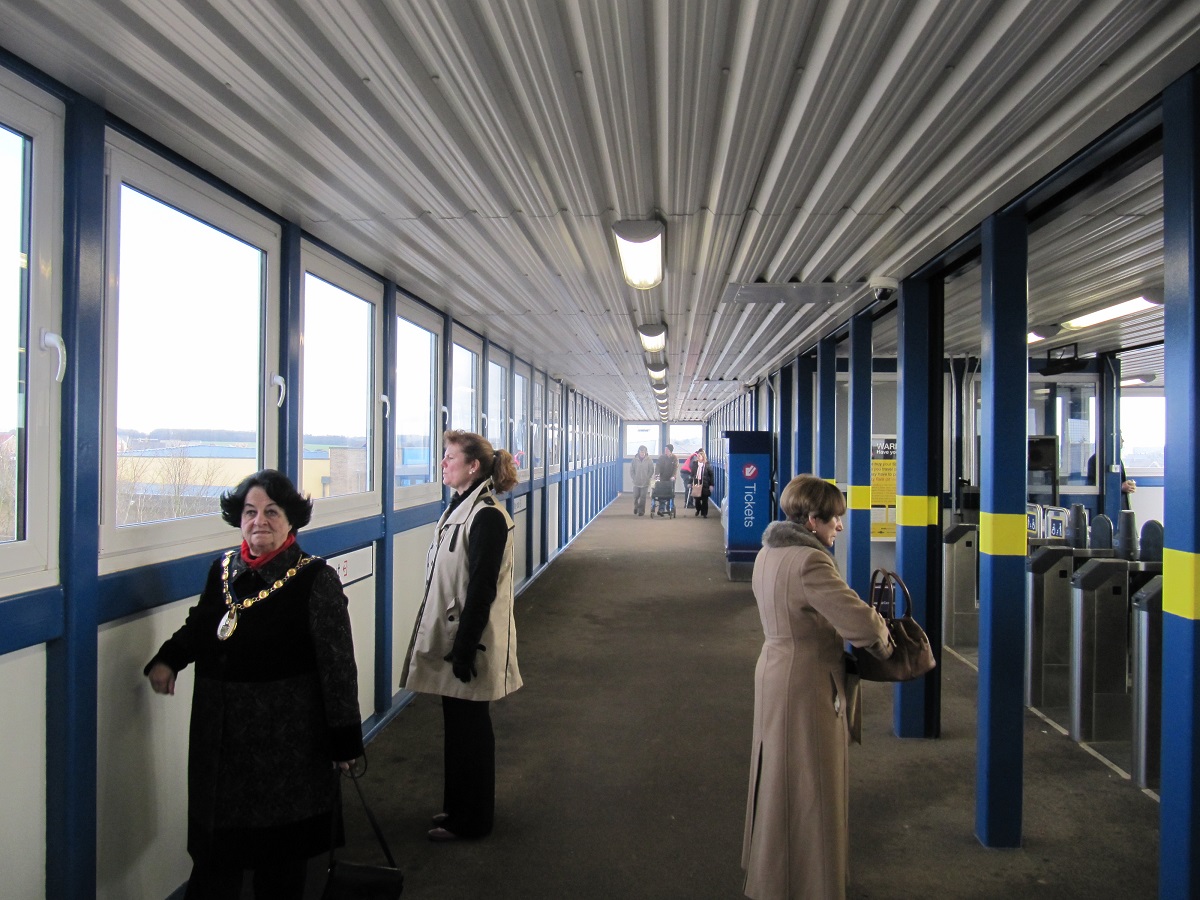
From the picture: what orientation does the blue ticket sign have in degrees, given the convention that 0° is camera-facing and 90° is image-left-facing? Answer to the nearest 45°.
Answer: approximately 0°

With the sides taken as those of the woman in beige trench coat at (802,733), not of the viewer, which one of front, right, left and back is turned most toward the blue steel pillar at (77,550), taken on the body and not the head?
back

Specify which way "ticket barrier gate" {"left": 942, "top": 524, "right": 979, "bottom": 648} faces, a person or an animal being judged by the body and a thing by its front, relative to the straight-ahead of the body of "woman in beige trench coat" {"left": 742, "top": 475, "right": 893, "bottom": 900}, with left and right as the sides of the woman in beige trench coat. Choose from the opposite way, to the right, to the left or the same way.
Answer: the opposite way

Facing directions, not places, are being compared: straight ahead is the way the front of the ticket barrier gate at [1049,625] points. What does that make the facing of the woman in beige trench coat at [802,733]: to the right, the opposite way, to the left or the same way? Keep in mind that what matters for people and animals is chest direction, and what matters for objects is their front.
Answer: the opposite way

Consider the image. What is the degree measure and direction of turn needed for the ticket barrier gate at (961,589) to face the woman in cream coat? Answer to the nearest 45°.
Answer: approximately 45° to its left

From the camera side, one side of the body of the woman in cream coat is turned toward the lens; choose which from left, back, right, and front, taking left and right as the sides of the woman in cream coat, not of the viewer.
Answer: left
